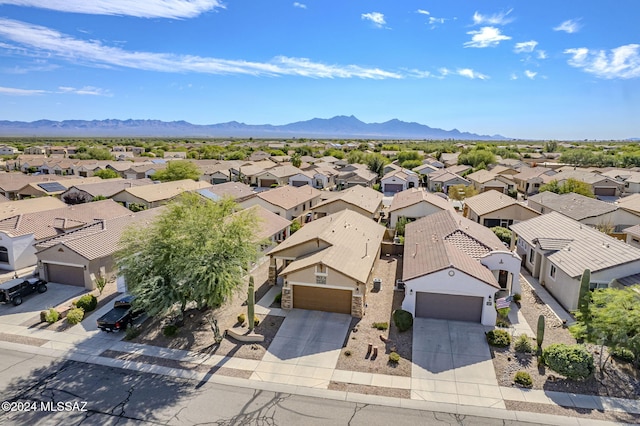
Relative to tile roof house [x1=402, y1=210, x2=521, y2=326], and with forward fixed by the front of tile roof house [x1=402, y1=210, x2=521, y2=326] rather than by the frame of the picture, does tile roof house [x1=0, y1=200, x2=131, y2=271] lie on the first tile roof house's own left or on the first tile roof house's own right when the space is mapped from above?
on the first tile roof house's own right

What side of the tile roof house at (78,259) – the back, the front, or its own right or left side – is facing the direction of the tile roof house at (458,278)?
left

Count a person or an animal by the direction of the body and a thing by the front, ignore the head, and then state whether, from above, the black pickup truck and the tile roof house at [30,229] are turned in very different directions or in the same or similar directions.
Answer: very different directions

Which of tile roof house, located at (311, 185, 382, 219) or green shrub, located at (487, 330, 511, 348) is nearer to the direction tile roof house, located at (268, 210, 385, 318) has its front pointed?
the green shrub

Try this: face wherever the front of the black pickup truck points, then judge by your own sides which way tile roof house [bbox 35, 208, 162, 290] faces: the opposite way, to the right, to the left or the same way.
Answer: the opposite way

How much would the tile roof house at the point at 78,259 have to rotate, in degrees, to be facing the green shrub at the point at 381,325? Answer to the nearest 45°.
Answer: approximately 90° to its left

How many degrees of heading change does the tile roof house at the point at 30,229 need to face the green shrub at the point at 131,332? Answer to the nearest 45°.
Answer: approximately 45° to its left

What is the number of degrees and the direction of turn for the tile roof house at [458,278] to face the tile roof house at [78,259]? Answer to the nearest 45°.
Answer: approximately 90° to its right
